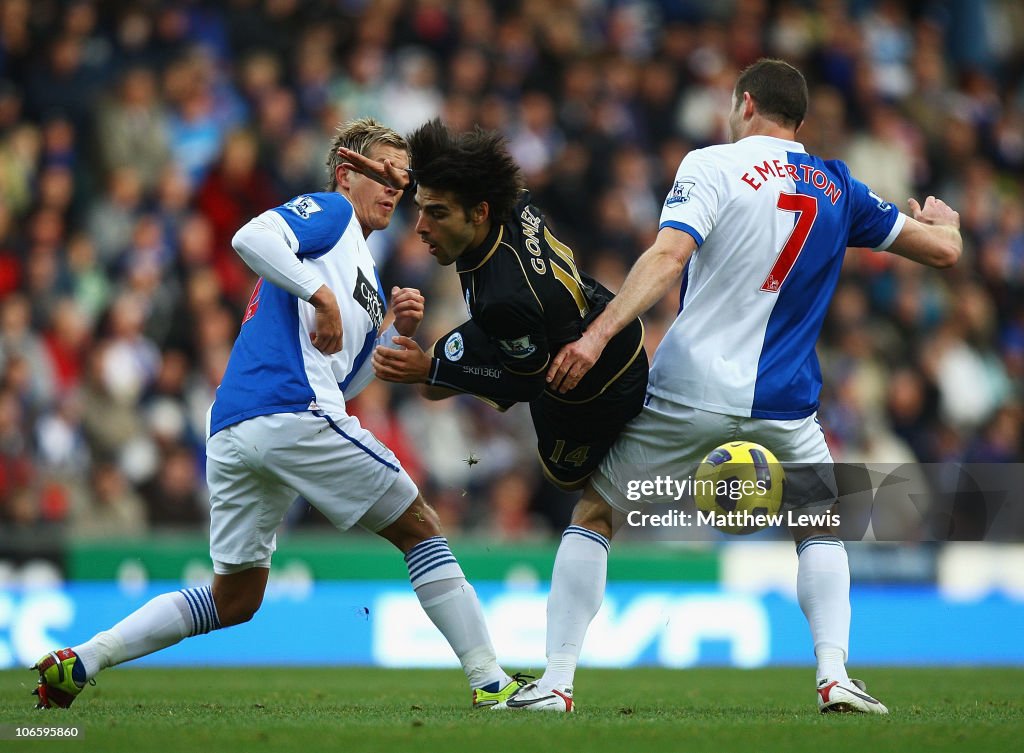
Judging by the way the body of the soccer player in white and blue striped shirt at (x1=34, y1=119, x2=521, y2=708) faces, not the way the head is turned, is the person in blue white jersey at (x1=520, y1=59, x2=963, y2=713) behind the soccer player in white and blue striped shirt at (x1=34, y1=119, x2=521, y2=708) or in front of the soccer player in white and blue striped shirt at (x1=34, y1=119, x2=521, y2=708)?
in front

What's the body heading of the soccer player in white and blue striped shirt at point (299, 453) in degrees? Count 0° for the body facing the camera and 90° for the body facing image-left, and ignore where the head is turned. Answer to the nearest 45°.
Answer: approximately 270°

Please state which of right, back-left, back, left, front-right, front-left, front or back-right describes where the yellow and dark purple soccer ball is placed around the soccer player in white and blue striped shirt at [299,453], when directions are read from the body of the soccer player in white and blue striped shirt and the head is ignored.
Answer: front
